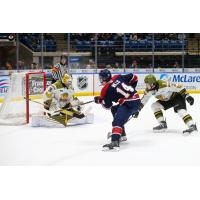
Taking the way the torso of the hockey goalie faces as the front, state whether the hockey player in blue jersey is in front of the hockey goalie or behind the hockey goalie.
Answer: in front

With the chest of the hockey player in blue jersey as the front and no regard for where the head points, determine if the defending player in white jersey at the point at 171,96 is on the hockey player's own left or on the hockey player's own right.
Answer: on the hockey player's own right

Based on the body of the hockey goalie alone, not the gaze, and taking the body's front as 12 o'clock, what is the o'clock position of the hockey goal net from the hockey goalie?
The hockey goal net is roughly at 6 o'clock from the hockey goalie.

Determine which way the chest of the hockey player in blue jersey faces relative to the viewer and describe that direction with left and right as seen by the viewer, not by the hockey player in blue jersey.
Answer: facing away from the viewer and to the left of the viewer

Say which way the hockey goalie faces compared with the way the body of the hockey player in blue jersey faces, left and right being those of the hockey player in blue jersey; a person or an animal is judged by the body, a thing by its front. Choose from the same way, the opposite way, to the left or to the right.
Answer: the opposite way

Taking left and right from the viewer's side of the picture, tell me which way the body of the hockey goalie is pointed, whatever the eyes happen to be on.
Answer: facing the viewer and to the right of the viewer

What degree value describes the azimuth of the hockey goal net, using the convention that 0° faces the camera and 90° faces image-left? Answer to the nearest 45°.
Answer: approximately 270°

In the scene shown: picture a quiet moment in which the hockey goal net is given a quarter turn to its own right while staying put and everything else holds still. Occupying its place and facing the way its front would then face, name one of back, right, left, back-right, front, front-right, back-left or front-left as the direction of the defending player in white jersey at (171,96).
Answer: front-left

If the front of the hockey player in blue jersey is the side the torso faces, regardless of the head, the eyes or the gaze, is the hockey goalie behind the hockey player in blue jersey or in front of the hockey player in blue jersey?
in front

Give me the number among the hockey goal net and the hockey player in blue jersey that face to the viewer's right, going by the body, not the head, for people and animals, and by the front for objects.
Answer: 1

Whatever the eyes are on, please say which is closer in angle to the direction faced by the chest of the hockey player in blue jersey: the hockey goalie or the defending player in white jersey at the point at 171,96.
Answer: the hockey goalie
